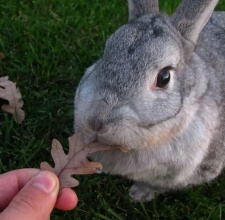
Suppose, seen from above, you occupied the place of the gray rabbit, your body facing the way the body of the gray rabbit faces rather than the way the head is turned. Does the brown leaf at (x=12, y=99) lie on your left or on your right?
on your right

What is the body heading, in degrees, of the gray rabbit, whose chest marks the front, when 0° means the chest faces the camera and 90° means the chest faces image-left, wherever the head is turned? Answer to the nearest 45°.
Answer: approximately 45°
